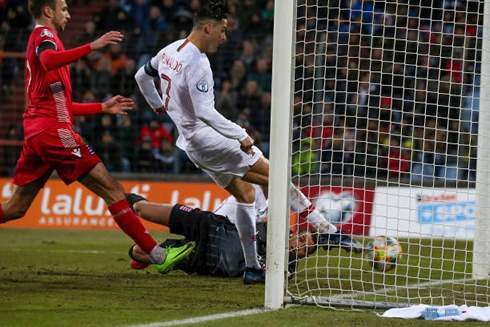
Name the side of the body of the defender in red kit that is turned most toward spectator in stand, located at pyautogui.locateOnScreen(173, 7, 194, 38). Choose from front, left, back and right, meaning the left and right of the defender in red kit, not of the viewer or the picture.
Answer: left

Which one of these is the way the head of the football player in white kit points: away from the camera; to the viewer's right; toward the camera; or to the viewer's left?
to the viewer's right

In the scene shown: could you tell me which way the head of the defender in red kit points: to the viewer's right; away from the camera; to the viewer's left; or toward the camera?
to the viewer's right

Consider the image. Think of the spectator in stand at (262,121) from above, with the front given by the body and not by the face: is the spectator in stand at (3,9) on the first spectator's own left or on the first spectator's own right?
on the first spectator's own right

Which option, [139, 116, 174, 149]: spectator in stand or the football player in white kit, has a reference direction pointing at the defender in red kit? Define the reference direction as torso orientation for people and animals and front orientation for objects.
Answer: the spectator in stand

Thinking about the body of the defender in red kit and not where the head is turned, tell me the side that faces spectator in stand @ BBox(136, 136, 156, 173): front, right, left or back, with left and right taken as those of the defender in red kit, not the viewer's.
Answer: left

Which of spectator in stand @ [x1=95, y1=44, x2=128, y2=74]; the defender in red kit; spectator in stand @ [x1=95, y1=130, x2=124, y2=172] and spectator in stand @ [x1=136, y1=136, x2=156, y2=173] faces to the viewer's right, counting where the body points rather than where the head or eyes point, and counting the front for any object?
the defender in red kit

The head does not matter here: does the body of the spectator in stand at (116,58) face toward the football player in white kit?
yes

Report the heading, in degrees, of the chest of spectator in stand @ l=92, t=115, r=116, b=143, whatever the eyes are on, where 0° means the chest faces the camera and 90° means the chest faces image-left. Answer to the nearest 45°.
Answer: approximately 0°

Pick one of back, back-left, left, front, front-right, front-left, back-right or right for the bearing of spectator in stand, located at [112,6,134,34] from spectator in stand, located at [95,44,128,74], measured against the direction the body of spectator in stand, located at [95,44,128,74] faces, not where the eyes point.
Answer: back

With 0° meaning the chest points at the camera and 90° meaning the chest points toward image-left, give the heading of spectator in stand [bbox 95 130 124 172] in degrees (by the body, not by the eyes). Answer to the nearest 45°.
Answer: approximately 0°
